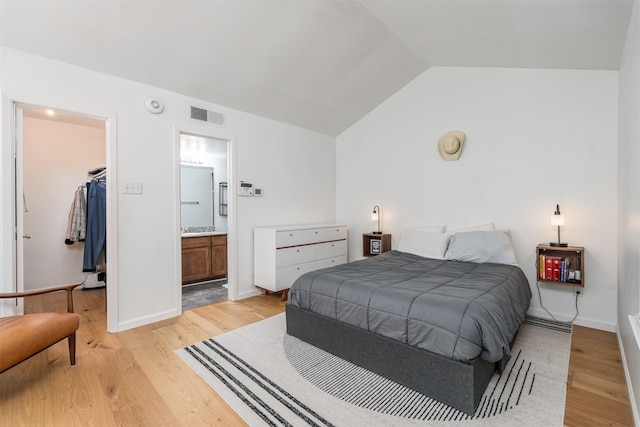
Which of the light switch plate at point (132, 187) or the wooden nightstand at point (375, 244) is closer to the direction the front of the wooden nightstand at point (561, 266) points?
the light switch plate

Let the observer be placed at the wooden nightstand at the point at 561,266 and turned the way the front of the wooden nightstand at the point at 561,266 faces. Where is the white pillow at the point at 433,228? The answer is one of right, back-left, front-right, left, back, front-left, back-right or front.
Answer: right

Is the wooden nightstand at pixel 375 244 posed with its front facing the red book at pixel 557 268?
no

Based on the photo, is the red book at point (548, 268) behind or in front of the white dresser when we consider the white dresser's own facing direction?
in front

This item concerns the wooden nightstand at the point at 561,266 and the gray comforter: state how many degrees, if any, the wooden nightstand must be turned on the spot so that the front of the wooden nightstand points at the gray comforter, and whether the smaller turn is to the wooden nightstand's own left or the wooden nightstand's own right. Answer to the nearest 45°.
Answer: approximately 45° to the wooden nightstand's own right

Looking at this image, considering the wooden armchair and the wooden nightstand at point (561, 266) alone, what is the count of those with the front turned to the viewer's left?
0

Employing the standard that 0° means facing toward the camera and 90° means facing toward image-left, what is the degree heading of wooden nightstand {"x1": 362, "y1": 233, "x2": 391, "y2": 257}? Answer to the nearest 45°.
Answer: approximately 45°

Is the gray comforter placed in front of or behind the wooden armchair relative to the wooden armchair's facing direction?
in front

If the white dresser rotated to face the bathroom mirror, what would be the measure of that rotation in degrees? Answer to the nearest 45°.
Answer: approximately 180°

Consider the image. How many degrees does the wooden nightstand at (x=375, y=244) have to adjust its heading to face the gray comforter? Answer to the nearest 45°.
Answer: approximately 45° to its left

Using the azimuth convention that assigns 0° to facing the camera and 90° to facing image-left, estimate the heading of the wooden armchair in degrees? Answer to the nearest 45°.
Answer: approximately 315°

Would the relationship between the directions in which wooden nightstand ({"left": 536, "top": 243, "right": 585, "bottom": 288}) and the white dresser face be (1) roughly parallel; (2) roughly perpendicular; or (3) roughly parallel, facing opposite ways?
roughly perpendicular

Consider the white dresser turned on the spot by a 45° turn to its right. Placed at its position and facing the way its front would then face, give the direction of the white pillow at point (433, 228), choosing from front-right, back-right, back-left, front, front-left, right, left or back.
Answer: left

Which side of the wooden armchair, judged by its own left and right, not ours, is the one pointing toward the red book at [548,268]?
front

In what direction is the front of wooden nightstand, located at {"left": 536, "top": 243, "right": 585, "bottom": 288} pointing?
toward the camera

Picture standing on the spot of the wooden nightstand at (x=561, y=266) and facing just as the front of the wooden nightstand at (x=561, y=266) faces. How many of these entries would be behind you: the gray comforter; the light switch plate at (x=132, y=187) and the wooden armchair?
0
